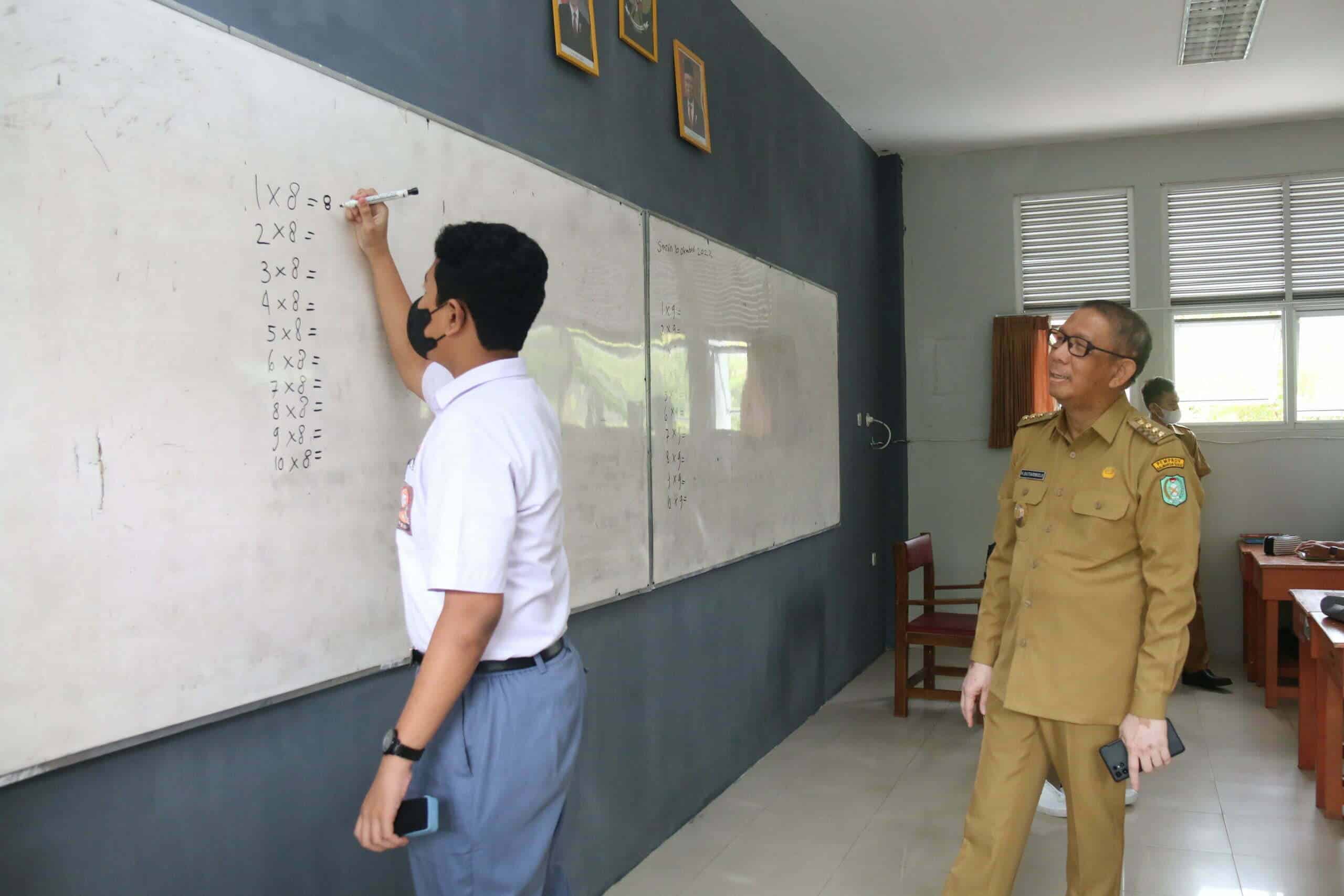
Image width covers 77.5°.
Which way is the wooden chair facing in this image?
to the viewer's right

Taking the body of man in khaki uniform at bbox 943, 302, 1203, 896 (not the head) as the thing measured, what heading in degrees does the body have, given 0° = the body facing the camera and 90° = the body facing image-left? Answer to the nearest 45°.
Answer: approximately 45°

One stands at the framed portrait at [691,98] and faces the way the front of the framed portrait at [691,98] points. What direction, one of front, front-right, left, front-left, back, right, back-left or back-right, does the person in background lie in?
left

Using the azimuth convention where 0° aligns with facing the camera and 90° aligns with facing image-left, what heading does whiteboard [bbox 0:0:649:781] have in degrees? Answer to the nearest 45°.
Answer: approximately 315°

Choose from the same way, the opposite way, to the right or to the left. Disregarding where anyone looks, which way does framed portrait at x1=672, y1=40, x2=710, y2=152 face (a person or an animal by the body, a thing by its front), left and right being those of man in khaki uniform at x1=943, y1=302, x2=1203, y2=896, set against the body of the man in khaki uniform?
to the left

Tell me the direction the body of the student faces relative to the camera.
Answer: to the viewer's left

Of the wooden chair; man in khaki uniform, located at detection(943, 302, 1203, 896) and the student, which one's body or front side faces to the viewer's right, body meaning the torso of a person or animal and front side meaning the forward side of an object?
the wooden chair

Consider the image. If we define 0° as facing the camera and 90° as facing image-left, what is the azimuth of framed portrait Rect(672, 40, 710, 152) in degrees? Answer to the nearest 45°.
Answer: approximately 315°

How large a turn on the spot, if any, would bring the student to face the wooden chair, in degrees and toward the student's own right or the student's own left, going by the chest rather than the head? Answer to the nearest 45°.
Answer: approximately 135° to the student's own right

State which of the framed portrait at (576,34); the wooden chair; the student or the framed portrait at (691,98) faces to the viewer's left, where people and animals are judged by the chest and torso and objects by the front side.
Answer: the student
